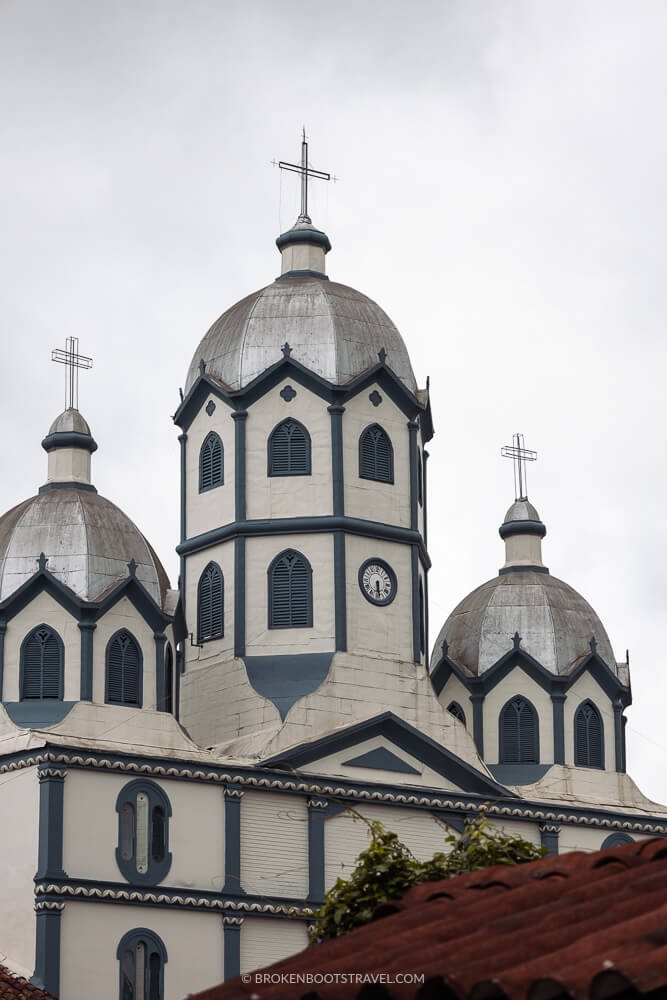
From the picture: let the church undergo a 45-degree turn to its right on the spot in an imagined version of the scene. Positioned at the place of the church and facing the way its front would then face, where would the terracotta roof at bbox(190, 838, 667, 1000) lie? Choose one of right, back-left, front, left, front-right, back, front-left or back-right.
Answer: front

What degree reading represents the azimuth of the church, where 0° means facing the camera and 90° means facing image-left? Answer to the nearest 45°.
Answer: approximately 315°

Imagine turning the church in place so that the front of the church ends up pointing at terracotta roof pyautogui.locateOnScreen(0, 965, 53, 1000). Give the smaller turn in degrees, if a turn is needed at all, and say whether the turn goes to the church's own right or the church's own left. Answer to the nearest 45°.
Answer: approximately 90° to the church's own right

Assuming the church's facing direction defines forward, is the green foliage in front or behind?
in front
